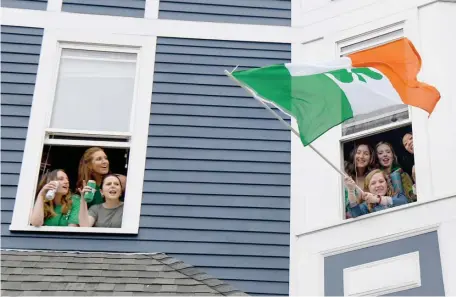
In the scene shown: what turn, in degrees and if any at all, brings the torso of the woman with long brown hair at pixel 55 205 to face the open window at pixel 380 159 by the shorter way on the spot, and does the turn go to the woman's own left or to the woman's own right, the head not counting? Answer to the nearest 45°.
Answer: approximately 45° to the woman's own left

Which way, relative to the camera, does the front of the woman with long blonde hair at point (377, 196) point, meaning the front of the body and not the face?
toward the camera

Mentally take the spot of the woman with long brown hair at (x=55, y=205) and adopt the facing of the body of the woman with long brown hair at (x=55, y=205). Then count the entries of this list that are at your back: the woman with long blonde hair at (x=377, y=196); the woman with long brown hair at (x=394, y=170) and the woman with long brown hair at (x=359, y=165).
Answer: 0

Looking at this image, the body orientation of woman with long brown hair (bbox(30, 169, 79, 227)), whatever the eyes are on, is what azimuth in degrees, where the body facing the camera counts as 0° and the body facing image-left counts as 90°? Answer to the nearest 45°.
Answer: approximately 315°

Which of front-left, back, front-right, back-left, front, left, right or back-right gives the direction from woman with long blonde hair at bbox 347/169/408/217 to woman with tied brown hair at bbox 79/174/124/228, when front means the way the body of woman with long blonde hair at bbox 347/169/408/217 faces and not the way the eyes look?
right

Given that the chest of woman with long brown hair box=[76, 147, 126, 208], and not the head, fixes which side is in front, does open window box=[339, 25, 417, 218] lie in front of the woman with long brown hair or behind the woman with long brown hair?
in front

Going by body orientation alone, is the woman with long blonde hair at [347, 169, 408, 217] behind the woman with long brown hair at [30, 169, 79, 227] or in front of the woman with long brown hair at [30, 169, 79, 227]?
in front

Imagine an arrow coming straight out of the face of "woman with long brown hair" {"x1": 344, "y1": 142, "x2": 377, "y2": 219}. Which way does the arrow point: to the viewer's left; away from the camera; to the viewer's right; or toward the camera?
toward the camera

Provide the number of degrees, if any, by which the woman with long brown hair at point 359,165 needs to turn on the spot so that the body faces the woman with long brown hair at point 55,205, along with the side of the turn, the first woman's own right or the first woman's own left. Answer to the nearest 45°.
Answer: approximately 90° to the first woman's own right

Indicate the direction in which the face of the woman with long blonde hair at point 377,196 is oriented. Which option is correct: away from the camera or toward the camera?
toward the camera

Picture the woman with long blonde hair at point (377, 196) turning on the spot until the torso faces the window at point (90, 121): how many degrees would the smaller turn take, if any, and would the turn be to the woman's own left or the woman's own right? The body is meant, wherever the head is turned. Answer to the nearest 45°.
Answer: approximately 90° to the woman's own right

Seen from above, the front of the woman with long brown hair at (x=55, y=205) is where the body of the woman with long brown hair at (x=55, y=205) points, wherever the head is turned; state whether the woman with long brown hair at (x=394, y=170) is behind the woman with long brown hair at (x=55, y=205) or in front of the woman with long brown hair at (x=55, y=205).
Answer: in front

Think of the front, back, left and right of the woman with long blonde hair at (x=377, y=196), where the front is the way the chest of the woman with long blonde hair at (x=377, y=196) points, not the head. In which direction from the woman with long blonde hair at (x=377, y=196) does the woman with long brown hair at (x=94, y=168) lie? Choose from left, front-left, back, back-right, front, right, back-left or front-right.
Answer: right

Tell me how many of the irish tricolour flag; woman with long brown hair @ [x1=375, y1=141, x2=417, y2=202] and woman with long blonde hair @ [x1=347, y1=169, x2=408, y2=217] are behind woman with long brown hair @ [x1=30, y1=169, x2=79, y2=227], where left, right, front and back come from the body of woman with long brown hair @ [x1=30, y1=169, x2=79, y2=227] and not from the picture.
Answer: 0

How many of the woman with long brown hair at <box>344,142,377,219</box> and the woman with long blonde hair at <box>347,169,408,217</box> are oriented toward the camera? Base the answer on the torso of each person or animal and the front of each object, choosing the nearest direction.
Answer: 2
